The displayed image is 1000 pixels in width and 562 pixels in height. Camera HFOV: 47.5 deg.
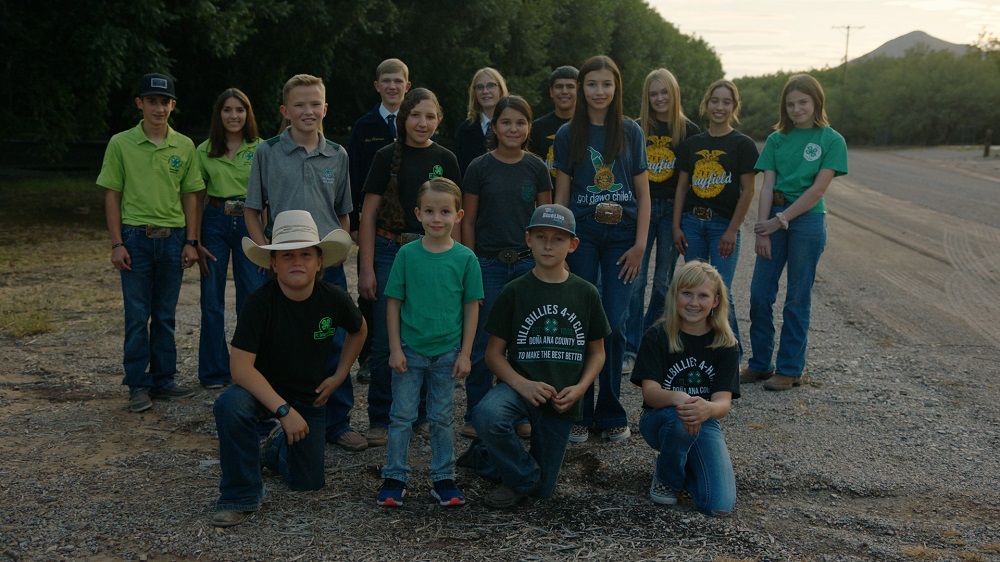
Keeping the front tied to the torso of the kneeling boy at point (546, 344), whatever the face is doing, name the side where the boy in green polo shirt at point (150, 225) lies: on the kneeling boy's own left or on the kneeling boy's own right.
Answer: on the kneeling boy's own right

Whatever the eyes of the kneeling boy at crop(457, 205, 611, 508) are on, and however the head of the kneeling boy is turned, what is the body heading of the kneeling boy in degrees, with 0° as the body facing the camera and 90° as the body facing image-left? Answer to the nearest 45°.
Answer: approximately 0°

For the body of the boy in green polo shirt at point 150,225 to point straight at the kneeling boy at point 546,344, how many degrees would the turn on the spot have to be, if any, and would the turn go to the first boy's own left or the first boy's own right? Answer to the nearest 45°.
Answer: approximately 45° to the first boy's own left

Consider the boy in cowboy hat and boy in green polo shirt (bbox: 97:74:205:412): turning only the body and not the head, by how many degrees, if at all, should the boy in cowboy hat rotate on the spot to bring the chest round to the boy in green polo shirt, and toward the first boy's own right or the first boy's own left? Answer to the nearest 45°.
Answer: approximately 135° to the first boy's own right

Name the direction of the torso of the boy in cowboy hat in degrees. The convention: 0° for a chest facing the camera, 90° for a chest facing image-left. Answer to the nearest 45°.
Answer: approximately 0°

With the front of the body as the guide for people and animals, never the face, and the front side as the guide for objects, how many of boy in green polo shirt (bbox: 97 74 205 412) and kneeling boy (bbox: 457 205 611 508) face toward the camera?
2
